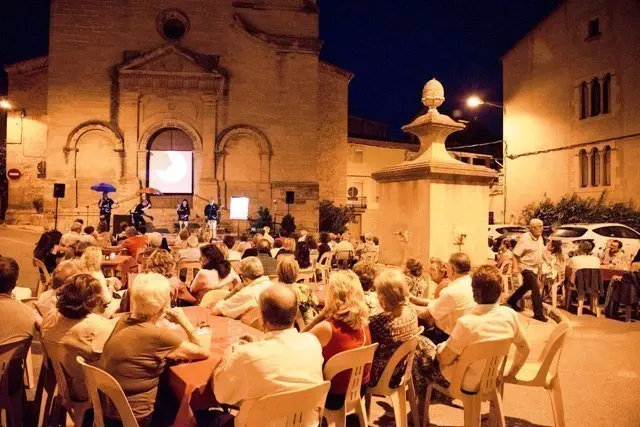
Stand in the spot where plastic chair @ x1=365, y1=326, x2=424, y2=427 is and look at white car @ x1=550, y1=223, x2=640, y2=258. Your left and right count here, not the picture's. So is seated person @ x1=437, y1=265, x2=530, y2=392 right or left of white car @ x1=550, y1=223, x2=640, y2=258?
right

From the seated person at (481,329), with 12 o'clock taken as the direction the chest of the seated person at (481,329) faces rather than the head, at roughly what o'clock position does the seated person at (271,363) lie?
the seated person at (271,363) is roughly at 9 o'clock from the seated person at (481,329).

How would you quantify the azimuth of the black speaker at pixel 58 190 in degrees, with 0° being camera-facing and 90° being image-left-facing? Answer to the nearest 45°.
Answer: approximately 0°

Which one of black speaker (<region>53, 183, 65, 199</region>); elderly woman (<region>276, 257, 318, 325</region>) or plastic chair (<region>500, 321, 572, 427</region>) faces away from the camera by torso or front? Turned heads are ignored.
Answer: the elderly woman

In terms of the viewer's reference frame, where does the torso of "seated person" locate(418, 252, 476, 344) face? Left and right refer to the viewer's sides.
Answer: facing away from the viewer and to the left of the viewer

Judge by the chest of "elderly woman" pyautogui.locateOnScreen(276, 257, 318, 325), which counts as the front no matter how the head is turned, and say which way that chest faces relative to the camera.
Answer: away from the camera

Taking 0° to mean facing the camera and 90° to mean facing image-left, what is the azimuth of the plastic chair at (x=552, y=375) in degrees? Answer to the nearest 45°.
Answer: approximately 90°

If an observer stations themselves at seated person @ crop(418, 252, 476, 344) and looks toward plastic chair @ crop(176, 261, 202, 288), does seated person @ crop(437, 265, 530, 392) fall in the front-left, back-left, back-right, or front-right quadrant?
back-left

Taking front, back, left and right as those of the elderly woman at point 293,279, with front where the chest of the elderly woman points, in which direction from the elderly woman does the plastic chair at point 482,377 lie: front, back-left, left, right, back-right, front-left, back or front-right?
back-right
